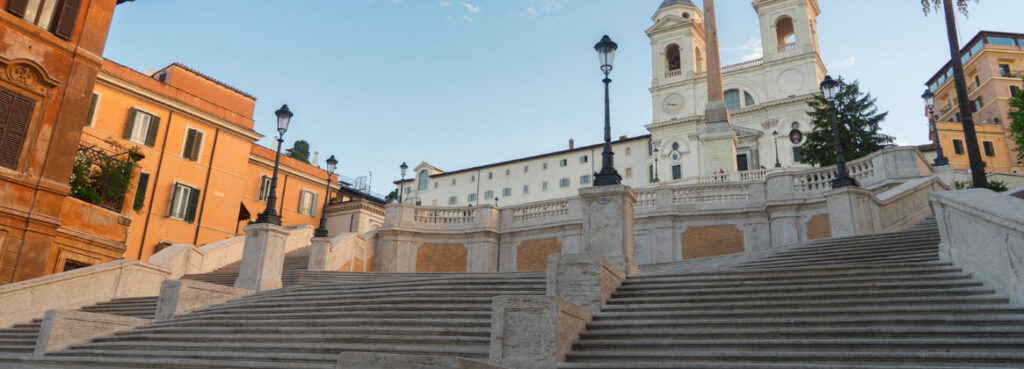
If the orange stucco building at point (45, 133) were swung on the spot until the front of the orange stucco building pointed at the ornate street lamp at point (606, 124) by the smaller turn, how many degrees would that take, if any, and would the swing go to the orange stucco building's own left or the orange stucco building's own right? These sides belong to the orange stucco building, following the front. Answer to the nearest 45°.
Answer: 0° — it already faces it

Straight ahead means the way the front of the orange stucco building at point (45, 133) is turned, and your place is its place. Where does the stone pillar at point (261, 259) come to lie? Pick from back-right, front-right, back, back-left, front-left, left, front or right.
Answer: front

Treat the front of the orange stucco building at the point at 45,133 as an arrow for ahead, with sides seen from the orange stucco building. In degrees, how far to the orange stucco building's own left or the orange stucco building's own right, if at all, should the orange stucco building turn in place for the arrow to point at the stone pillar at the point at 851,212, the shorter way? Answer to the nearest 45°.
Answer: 0° — it already faces it

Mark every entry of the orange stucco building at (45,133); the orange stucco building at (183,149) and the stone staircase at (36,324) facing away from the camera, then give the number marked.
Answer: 0

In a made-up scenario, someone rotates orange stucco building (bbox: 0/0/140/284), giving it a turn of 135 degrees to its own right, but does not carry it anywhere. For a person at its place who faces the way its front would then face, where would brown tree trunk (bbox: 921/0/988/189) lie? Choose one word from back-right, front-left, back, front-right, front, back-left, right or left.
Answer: back-left

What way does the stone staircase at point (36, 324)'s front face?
toward the camera

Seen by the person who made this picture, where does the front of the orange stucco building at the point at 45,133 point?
facing the viewer and to the right of the viewer

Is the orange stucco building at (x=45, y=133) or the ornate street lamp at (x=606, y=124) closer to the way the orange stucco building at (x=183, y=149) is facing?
the ornate street lamp

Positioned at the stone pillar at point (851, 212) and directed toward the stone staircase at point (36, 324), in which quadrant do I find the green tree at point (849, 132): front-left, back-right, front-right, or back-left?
back-right

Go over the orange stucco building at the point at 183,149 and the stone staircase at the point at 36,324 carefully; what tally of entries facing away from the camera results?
0

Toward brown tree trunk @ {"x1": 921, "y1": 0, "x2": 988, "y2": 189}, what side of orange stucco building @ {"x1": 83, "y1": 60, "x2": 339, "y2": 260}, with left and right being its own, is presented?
front
